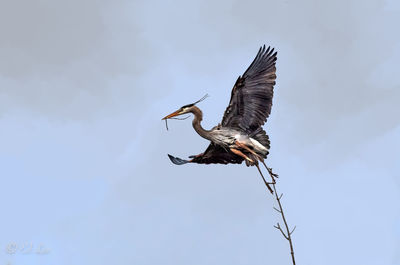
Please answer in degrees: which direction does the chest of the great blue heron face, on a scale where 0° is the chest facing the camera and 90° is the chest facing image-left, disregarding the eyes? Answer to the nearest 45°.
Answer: approximately 90°
